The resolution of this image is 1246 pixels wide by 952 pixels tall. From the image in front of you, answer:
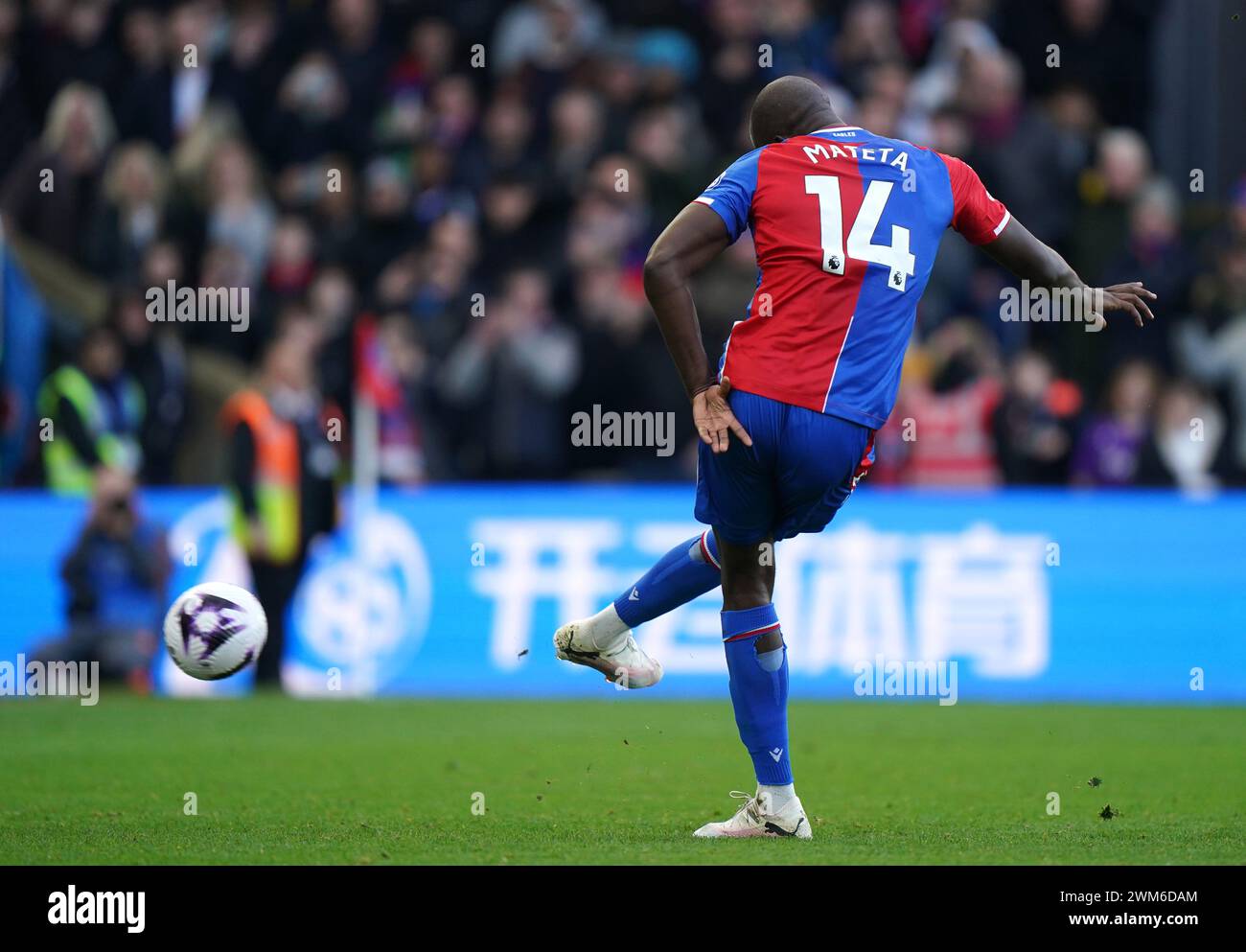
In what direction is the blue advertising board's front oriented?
toward the camera

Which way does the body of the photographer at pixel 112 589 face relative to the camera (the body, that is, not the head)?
toward the camera

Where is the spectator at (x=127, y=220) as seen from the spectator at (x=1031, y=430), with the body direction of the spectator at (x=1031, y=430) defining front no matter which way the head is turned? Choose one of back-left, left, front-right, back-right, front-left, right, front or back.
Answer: right

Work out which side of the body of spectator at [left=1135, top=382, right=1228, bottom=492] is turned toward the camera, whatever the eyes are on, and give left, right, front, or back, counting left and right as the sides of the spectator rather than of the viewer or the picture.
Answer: front

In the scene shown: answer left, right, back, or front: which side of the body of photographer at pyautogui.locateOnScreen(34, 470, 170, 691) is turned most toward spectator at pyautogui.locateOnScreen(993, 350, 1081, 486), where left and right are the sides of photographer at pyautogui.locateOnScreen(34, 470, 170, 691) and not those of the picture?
left

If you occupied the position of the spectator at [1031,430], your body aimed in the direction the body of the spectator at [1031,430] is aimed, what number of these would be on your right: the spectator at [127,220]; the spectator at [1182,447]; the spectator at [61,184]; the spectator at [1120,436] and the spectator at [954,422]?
3

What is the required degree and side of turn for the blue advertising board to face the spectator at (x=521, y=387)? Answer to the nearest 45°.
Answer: approximately 135° to its right

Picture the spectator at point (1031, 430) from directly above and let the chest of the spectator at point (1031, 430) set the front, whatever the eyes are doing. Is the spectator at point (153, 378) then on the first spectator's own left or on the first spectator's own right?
on the first spectator's own right

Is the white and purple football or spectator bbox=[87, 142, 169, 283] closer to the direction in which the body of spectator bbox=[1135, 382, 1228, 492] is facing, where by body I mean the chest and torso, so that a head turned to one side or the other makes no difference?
the white and purple football

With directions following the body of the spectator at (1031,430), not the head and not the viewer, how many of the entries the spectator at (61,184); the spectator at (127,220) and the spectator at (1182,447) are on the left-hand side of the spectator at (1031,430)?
1

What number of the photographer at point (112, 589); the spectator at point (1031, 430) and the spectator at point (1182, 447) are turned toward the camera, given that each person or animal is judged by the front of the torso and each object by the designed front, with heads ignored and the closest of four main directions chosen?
3
